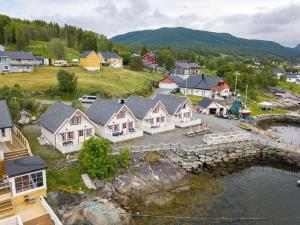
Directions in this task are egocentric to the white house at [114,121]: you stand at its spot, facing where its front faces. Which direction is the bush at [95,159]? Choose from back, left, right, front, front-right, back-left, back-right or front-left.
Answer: front-right

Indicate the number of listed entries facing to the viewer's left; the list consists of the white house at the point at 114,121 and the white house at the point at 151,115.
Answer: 0

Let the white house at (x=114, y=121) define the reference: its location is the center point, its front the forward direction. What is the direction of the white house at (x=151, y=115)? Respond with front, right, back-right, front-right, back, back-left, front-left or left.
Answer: left

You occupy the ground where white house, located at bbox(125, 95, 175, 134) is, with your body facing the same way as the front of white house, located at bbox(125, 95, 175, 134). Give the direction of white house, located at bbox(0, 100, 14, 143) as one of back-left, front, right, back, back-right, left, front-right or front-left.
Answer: right

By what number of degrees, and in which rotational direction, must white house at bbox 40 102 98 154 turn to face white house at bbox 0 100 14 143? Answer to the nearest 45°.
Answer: approximately 90° to its right

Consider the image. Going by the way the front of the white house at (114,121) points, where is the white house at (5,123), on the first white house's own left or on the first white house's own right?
on the first white house's own right

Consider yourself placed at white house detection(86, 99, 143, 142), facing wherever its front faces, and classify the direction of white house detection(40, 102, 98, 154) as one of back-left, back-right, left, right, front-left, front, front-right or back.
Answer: right
